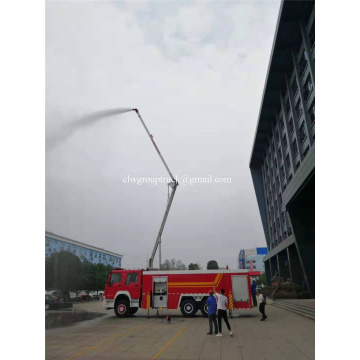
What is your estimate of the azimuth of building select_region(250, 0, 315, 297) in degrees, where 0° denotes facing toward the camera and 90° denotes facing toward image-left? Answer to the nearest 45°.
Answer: approximately 90°

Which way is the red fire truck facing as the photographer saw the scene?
facing to the left of the viewer
